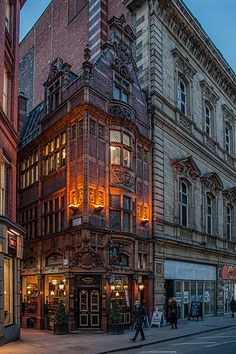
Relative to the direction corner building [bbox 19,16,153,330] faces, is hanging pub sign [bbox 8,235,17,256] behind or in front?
in front

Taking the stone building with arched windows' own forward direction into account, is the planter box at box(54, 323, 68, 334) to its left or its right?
on its right

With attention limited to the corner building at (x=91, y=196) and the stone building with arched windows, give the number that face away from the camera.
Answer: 0

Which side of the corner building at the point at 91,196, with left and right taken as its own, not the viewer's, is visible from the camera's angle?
front

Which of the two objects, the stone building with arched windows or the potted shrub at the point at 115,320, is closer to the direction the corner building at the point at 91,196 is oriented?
the potted shrub

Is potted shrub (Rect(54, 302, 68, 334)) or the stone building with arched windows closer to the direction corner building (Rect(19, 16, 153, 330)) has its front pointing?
the potted shrub

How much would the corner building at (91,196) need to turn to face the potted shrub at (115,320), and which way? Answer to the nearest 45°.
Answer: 0° — it already faces it
